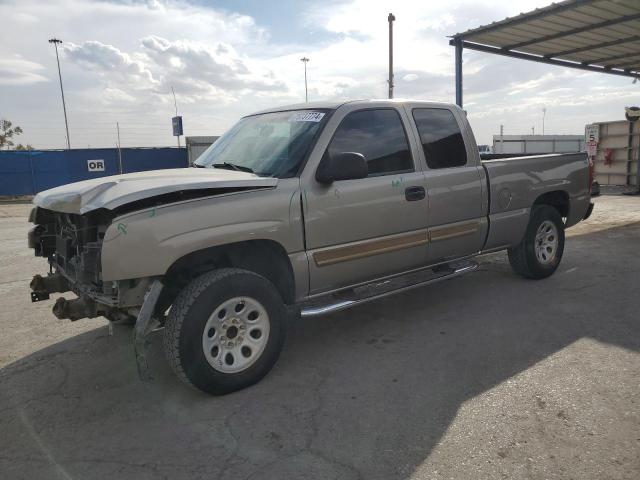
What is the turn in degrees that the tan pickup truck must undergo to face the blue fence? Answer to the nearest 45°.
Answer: approximately 90° to its right

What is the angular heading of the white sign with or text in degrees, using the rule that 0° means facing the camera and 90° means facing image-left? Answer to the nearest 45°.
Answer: approximately 0°

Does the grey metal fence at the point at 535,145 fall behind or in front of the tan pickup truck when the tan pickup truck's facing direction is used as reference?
behind

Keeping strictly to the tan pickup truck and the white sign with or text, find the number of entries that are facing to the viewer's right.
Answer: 0

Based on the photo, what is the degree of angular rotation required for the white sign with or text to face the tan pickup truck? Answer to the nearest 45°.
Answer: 0° — it already faces it

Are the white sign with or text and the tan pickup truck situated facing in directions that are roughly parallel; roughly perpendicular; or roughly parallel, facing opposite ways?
roughly perpendicular

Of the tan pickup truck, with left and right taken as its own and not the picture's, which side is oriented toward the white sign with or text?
right

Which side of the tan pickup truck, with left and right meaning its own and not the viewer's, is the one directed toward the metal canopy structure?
back

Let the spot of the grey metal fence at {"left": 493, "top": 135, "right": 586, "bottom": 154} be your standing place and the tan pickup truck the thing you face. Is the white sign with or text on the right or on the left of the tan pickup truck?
right

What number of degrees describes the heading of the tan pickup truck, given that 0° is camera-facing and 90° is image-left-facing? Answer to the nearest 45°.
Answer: approximately 45°
